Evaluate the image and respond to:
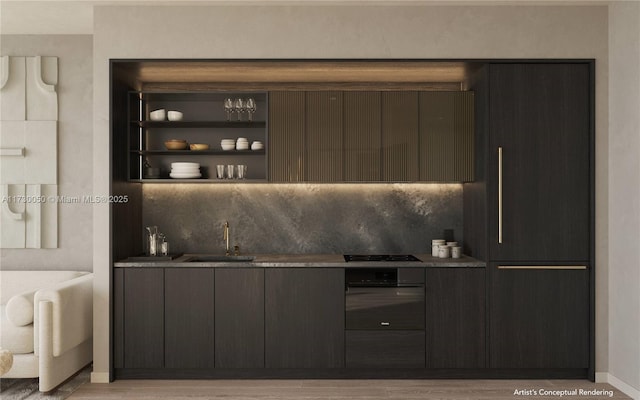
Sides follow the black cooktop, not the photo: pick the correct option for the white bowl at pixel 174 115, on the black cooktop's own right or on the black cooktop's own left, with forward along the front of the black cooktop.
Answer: on the black cooktop's own right

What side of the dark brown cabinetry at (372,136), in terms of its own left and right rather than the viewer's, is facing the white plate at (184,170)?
right

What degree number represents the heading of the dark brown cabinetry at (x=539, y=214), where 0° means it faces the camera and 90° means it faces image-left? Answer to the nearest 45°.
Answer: approximately 0°

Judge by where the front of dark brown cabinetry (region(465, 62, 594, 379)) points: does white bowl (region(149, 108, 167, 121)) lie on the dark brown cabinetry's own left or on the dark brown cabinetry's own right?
on the dark brown cabinetry's own right
